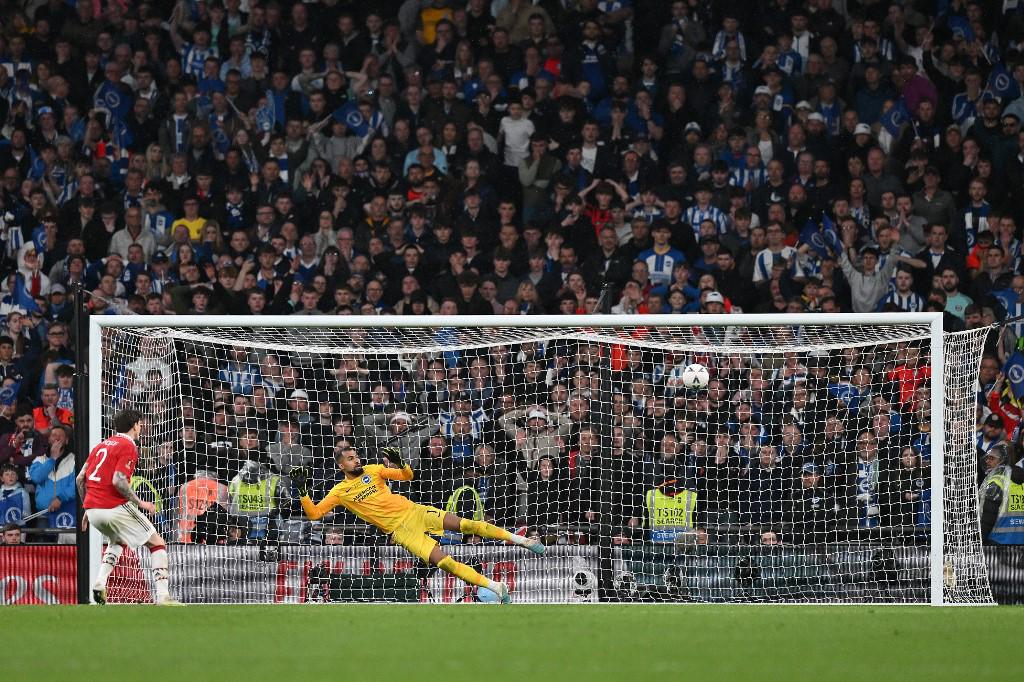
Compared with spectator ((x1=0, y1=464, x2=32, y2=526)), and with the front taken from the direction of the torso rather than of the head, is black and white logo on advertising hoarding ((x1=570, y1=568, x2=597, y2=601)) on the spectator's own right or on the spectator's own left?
on the spectator's own left

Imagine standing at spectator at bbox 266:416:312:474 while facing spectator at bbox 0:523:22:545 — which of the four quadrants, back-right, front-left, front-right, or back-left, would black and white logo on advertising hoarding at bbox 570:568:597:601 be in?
back-left

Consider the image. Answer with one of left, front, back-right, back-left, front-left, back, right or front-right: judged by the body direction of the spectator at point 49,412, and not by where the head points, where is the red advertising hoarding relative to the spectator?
front

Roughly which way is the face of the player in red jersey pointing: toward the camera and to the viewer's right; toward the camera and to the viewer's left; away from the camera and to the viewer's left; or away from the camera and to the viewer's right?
away from the camera and to the viewer's right

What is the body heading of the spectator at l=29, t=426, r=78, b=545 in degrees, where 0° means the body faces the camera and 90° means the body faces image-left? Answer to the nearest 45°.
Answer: approximately 0°

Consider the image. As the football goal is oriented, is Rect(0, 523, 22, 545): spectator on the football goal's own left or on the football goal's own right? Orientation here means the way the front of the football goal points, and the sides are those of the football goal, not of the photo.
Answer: on the football goal's own right

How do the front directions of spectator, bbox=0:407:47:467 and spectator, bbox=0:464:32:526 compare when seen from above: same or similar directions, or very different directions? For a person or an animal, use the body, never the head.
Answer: same or similar directions

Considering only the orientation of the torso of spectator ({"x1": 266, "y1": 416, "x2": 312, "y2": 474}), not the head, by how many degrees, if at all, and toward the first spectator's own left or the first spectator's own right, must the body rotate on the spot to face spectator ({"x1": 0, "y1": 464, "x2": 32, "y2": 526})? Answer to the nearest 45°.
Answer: approximately 135° to the first spectator's own right

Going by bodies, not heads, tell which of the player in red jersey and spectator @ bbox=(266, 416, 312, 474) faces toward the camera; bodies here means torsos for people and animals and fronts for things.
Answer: the spectator

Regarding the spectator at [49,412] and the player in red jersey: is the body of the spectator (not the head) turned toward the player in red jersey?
yes

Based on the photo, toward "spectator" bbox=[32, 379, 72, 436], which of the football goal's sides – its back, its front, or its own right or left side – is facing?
back

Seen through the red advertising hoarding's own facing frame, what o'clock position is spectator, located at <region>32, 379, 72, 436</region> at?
The spectator is roughly at 6 o'clock from the red advertising hoarding.

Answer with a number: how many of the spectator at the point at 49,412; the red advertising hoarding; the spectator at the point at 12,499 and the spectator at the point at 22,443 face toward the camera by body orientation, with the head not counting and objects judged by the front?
4

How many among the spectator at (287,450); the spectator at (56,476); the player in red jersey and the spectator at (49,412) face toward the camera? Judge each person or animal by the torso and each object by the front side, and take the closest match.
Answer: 3

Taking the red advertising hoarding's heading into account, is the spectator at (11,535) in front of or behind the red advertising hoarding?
behind

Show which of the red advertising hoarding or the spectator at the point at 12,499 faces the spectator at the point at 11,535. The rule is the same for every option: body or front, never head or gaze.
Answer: the spectator at the point at 12,499

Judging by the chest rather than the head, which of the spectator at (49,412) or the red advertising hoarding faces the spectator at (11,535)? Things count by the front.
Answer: the spectator at (49,412)

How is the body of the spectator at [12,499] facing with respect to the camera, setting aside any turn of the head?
toward the camera

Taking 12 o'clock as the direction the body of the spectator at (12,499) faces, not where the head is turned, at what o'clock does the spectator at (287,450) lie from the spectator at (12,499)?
the spectator at (287,450) is roughly at 10 o'clock from the spectator at (12,499).

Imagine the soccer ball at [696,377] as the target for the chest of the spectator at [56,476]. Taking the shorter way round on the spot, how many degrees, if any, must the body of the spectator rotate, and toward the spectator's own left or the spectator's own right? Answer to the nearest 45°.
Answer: approximately 45° to the spectator's own left

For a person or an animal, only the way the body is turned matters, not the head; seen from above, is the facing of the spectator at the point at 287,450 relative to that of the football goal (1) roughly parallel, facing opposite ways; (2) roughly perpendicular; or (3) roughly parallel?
roughly parallel
